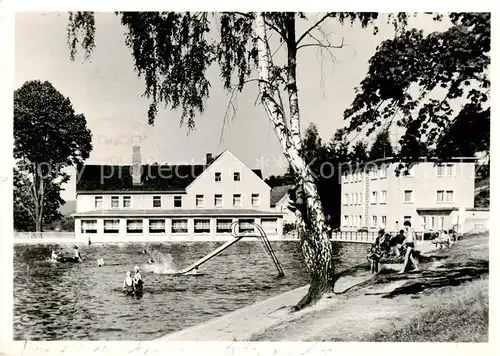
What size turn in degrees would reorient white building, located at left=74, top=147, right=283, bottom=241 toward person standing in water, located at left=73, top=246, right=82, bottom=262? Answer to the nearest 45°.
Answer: approximately 90° to its right

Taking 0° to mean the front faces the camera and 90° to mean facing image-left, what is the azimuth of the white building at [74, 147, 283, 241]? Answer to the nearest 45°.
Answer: approximately 0°

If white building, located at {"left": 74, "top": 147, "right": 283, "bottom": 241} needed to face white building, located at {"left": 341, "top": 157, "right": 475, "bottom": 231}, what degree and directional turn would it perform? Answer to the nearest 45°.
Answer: approximately 90° to its left

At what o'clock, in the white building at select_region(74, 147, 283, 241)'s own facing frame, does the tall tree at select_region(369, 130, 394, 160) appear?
The tall tree is roughly at 9 o'clock from the white building.

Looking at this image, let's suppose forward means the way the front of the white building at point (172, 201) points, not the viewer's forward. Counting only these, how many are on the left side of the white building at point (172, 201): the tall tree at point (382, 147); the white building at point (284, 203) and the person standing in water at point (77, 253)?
2

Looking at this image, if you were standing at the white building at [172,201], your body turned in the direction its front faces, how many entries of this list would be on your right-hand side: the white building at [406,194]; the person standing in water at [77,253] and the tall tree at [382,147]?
1
